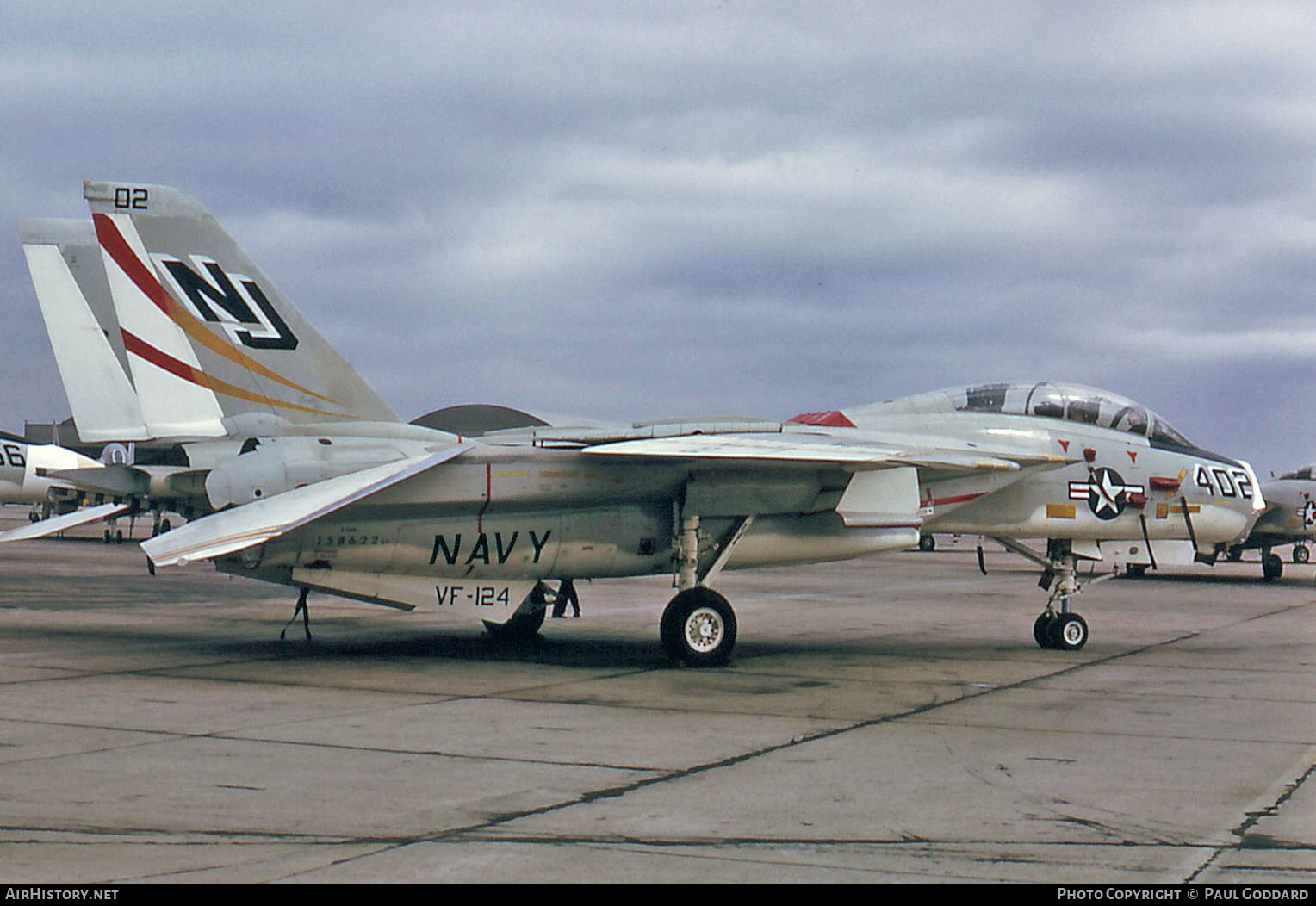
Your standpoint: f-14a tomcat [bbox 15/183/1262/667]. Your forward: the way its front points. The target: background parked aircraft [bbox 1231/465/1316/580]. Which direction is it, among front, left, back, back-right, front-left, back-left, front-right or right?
front

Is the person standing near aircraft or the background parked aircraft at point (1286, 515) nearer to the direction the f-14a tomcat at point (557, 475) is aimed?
the background parked aircraft

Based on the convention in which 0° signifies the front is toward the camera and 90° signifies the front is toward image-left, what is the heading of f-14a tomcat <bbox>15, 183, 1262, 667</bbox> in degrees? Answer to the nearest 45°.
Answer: approximately 225°
